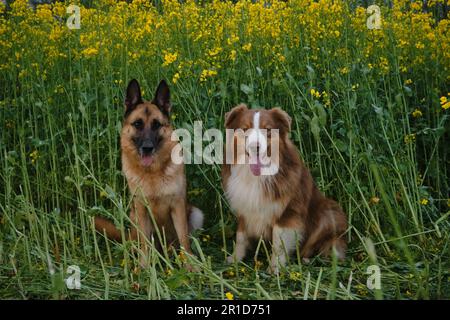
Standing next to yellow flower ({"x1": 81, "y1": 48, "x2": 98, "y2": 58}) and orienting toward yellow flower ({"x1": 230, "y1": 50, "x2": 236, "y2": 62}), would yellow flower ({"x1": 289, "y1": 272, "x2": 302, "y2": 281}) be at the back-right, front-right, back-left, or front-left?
front-right

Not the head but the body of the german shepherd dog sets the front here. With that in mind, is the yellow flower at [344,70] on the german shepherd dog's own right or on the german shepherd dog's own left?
on the german shepherd dog's own left

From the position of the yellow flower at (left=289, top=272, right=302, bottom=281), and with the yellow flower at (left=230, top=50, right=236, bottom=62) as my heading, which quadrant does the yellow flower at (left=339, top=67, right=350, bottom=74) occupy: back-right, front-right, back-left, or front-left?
front-right

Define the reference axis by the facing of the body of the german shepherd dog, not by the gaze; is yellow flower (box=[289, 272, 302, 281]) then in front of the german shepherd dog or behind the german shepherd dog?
in front

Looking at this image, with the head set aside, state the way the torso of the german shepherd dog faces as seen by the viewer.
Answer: toward the camera
